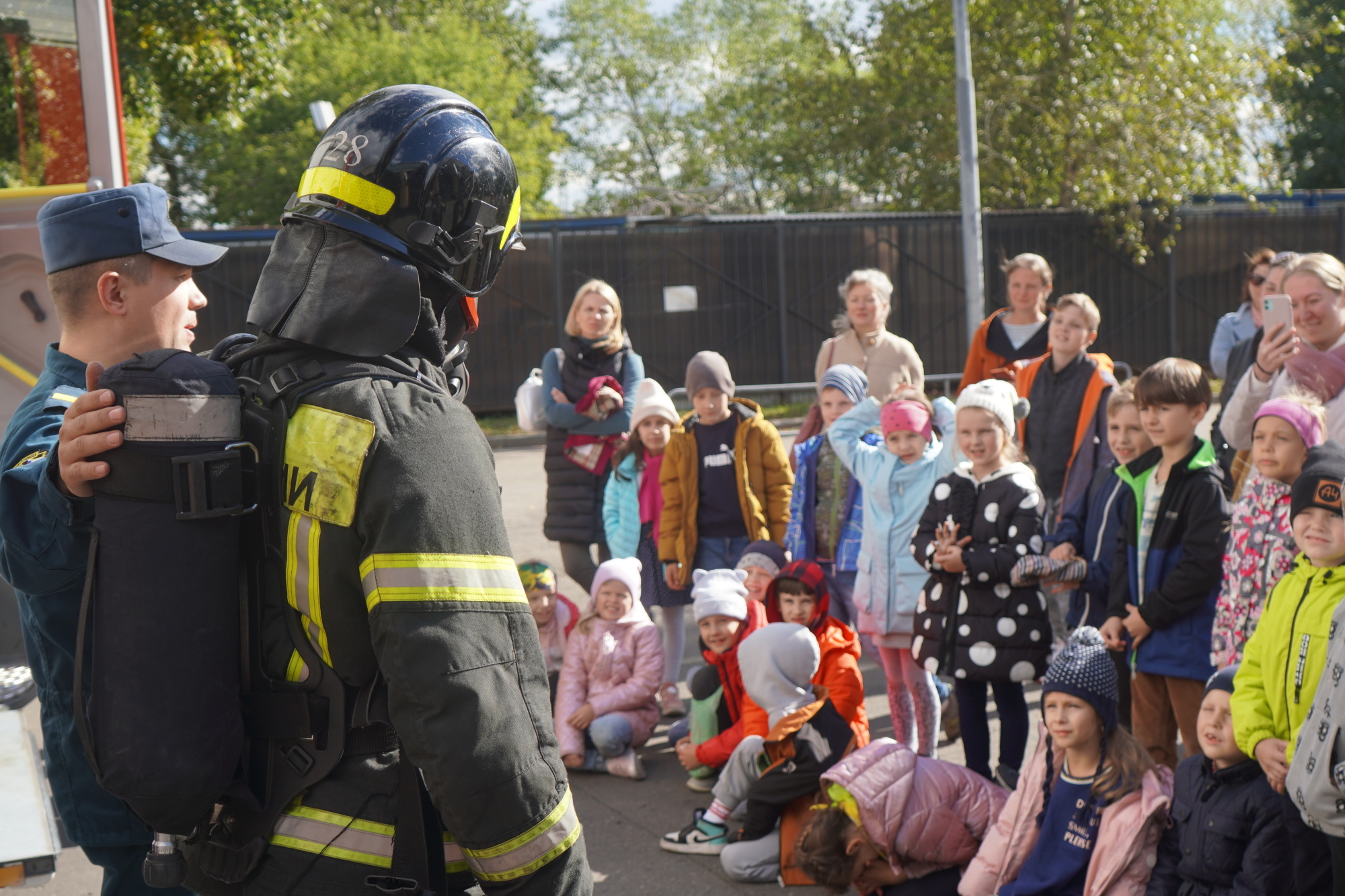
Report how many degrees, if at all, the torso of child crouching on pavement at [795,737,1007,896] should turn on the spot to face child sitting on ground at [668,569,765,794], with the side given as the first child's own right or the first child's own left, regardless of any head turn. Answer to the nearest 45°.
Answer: approximately 45° to the first child's own right

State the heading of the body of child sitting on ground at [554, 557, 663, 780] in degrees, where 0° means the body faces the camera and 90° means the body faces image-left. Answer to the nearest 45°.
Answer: approximately 0°

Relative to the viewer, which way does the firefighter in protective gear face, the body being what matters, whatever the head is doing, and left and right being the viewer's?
facing away from the viewer and to the right of the viewer

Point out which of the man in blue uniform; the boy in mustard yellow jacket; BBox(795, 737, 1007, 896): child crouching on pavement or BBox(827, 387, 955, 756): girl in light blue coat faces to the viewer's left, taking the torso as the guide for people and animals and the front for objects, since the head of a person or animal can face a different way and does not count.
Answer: the child crouching on pavement

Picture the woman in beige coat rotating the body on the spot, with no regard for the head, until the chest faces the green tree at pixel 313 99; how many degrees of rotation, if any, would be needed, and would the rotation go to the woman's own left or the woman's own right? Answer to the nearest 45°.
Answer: approximately 135° to the woman's own right

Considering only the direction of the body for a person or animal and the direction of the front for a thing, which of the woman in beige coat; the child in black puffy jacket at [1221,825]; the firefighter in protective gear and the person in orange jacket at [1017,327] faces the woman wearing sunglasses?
the firefighter in protective gear

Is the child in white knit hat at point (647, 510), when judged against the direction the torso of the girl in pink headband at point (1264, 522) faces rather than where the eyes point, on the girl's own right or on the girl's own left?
on the girl's own right
